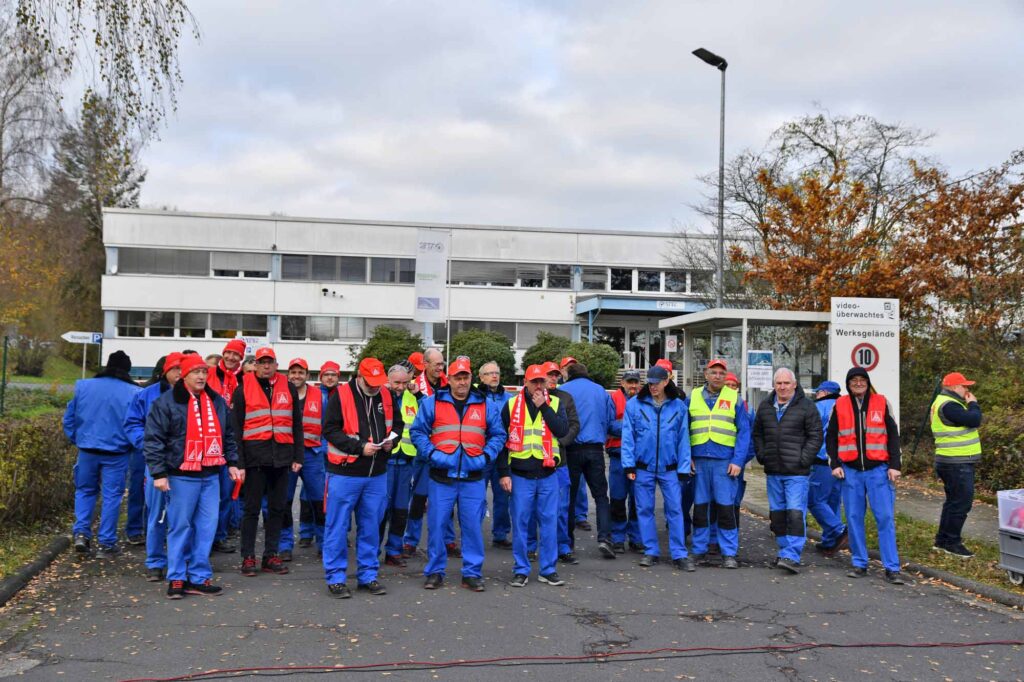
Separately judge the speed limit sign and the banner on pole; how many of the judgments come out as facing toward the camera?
2

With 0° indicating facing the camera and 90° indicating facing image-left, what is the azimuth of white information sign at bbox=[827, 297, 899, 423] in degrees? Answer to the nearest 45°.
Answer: approximately 0°

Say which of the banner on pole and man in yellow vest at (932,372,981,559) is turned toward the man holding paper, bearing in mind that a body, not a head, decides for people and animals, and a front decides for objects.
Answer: the banner on pole

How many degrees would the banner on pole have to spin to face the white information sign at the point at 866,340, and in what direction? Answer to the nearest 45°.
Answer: approximately 45° to its left

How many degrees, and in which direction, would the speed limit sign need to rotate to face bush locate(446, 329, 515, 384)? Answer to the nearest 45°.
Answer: approximately 135° to its right

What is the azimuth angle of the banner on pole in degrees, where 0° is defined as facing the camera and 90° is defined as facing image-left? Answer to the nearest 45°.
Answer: approximately 0°

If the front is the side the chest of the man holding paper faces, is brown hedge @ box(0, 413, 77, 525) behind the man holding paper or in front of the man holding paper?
behind
